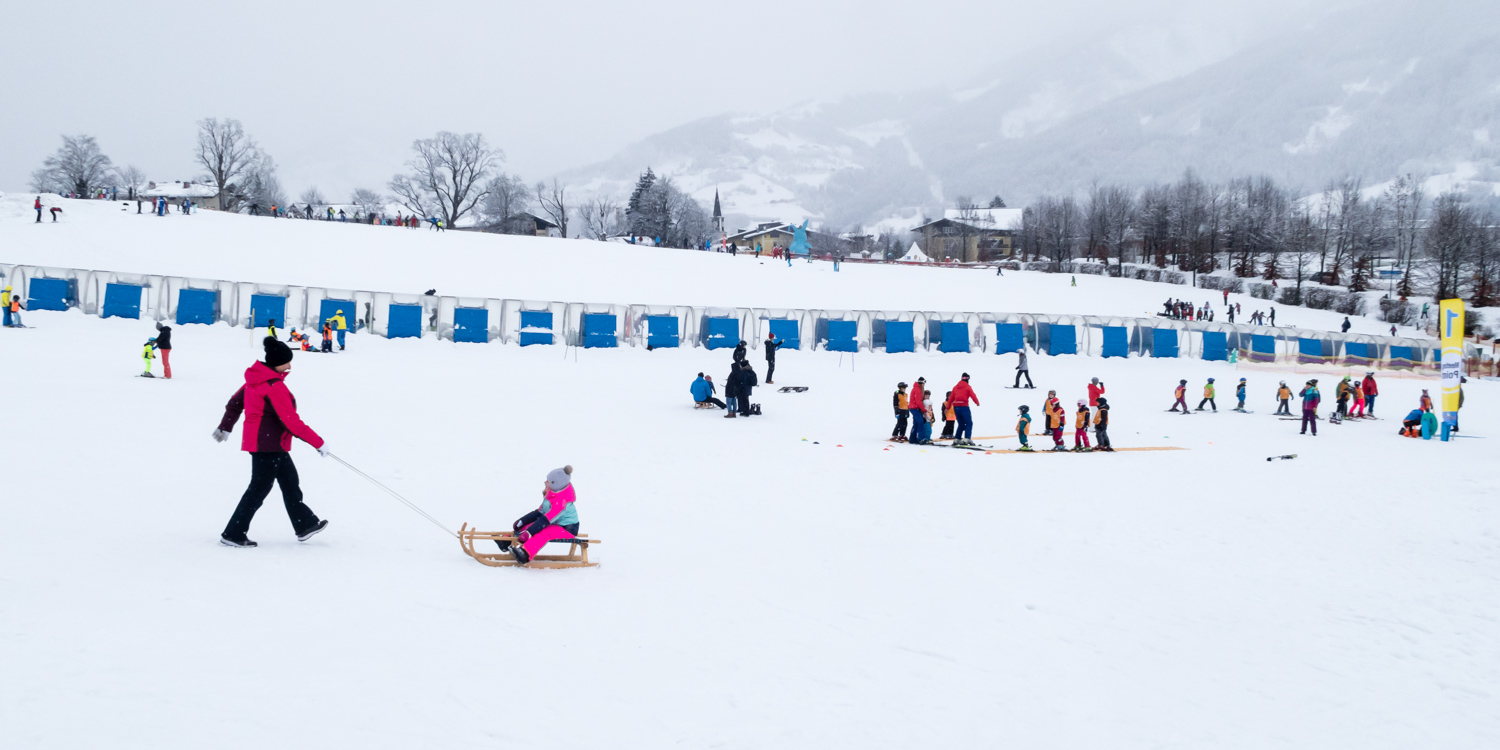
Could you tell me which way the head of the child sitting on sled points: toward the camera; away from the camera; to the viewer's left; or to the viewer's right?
to the viewer's left

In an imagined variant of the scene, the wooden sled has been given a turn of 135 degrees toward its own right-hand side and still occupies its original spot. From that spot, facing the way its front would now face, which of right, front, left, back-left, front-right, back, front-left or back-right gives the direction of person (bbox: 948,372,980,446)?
front

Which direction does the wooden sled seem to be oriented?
to the viewer's left

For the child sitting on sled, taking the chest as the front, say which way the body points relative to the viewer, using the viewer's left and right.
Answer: facing to the left of the viewer

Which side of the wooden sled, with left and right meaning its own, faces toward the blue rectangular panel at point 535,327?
right

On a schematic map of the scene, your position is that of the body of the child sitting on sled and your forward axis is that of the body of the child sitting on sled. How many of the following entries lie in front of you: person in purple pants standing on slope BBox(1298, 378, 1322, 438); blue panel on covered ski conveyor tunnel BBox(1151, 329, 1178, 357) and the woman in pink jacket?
1

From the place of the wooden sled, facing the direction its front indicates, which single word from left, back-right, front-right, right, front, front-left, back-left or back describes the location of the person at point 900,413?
back-right

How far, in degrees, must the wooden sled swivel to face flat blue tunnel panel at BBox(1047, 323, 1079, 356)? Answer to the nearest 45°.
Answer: approximately 135° to its right

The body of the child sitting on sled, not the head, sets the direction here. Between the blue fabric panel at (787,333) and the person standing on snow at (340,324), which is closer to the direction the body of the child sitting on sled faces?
the person standing on snow
